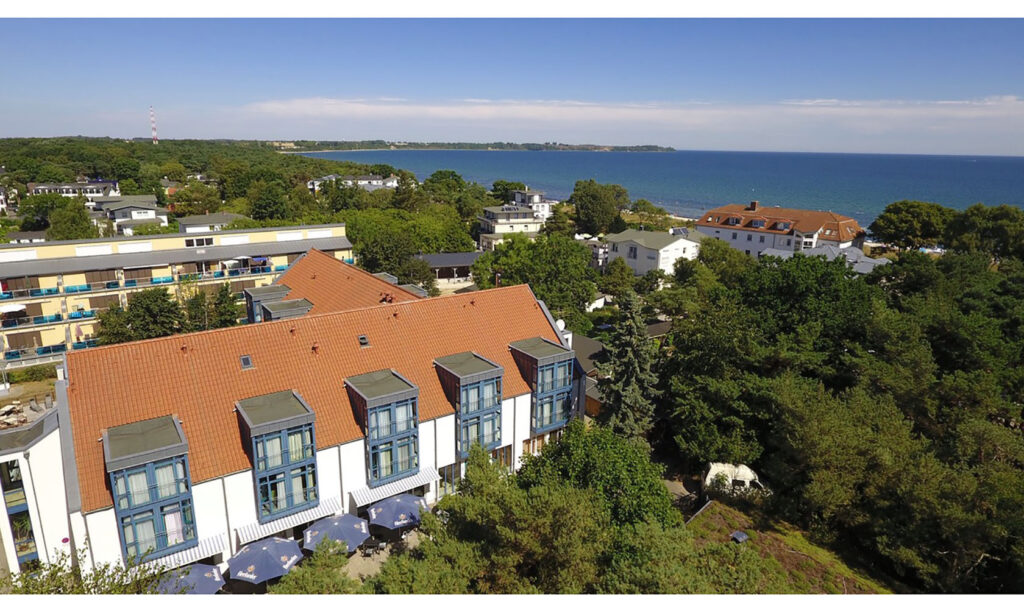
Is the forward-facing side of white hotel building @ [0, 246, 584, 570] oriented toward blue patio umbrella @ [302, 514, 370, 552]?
yes

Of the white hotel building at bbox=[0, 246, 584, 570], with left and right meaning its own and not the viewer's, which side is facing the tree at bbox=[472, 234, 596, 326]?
left

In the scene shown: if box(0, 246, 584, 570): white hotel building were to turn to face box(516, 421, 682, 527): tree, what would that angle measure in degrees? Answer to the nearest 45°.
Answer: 0° — it already faces it

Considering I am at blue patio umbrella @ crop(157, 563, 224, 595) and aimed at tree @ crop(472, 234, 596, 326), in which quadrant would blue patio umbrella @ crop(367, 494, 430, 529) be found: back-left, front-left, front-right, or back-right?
front-right

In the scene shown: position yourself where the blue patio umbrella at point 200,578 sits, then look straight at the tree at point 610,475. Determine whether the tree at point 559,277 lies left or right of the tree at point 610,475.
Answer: left

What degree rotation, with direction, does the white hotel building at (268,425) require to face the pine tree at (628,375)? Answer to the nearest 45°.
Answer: approximately 45° to its left

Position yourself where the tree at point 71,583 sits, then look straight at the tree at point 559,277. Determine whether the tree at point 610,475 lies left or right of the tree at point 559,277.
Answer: right

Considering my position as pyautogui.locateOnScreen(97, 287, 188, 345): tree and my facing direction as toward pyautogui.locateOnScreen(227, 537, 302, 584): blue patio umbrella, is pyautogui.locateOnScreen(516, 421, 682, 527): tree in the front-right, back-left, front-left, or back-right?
front-left

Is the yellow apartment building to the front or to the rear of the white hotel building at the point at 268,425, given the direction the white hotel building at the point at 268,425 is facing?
to the rear

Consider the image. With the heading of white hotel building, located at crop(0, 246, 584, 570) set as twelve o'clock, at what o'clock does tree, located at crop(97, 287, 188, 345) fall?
The tree is roughly at 7 o'clock from the white hotel building.

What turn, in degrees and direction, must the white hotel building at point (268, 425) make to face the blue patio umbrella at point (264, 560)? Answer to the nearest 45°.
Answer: approximately 45° to its right

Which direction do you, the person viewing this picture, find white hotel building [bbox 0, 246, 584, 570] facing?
facing the viewer and to the right of the viewer

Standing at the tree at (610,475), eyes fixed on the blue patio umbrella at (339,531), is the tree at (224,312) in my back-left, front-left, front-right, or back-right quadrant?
front-right

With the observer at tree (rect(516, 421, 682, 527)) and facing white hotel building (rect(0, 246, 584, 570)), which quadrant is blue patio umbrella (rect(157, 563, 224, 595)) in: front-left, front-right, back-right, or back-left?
front-left
